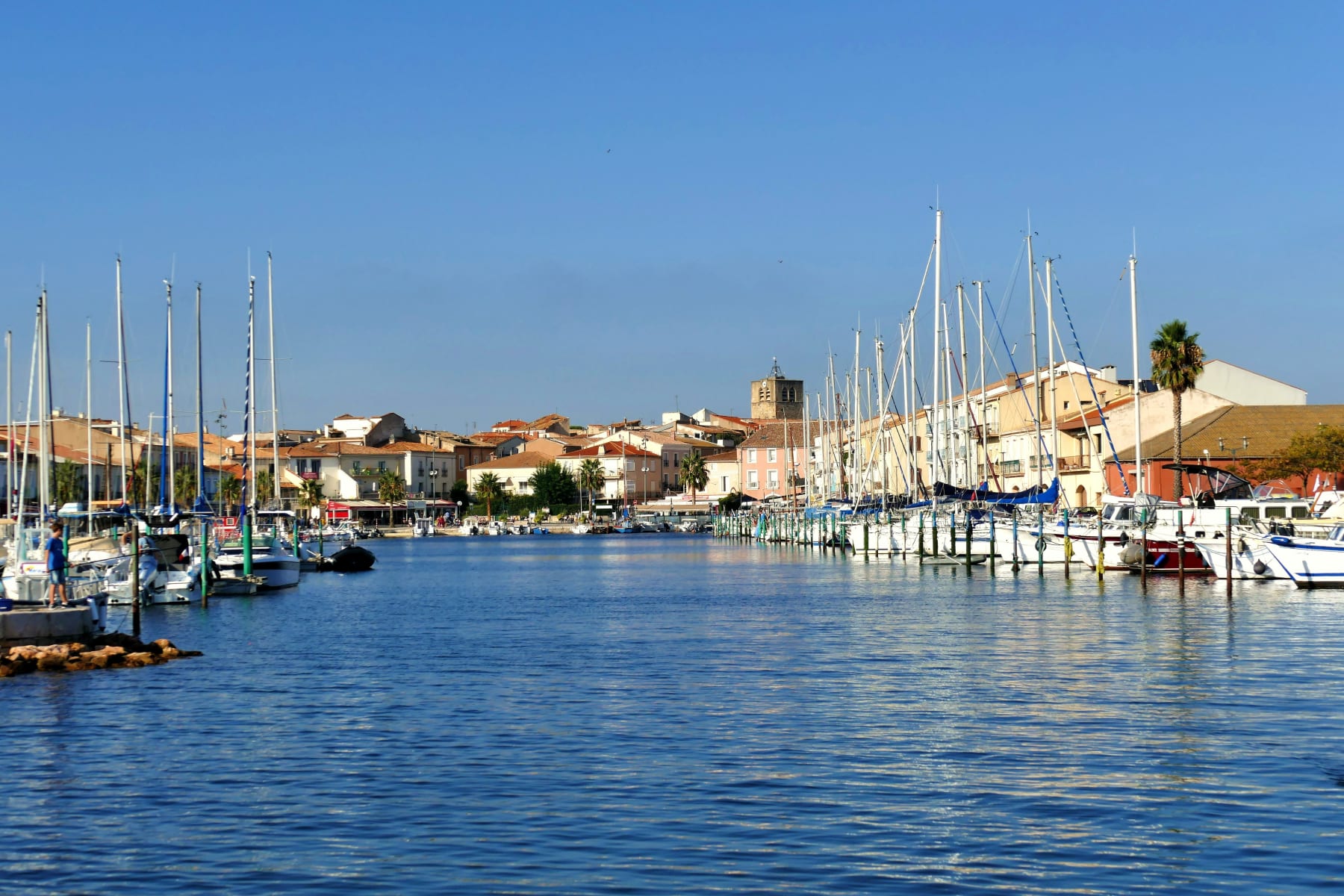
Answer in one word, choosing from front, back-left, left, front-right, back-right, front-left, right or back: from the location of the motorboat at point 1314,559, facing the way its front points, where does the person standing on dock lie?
front-left

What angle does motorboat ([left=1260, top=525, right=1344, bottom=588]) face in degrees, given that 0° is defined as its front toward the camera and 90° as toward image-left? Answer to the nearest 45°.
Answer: approximately 90°

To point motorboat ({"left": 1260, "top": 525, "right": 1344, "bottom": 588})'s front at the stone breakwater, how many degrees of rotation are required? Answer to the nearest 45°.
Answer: approximately 45° to its left
